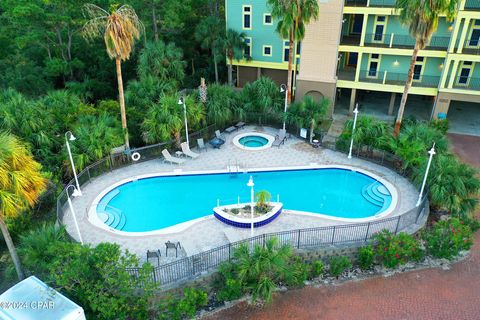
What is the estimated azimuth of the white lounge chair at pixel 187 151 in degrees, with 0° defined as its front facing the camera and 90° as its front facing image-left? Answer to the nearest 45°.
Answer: approximately 315°

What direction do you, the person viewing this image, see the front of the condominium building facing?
facing the viewer

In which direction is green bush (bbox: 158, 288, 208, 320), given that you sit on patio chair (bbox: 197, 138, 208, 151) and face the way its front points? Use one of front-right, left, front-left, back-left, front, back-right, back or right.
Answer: front-right

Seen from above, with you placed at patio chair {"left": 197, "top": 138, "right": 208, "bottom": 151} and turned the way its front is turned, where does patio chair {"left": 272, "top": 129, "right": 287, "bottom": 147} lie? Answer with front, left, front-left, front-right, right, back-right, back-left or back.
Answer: front-left

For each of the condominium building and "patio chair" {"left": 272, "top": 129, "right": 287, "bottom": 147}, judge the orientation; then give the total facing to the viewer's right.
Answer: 0

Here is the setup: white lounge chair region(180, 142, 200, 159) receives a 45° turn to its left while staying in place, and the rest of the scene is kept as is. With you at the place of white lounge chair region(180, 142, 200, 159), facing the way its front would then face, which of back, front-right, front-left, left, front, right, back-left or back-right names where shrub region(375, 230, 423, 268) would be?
front-right

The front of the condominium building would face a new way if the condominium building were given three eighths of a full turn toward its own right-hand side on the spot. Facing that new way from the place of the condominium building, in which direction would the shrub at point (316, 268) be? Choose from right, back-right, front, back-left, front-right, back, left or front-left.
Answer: back-left

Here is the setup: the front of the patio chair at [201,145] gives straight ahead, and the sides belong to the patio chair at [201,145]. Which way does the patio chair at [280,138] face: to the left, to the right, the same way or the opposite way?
to the right

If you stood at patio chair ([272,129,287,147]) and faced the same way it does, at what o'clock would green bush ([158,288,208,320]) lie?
The green bush is roughly at 11 o'clock from the patio chair.

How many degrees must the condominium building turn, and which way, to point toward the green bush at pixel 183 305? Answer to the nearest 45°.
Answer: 0° — it already faces it

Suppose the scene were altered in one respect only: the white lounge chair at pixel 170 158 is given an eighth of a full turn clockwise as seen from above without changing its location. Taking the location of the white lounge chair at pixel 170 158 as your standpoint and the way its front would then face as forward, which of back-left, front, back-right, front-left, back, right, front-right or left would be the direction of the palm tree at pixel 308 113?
left

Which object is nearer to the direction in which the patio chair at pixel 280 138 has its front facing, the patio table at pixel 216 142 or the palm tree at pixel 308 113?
the patio table

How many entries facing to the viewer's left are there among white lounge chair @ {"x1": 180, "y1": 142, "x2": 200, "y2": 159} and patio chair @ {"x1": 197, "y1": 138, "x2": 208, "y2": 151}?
0

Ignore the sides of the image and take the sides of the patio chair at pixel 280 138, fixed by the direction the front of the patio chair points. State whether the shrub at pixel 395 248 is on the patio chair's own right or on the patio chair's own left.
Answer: on the patio chair's own left

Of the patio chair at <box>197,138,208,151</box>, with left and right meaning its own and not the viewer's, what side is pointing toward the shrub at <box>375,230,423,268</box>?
front
